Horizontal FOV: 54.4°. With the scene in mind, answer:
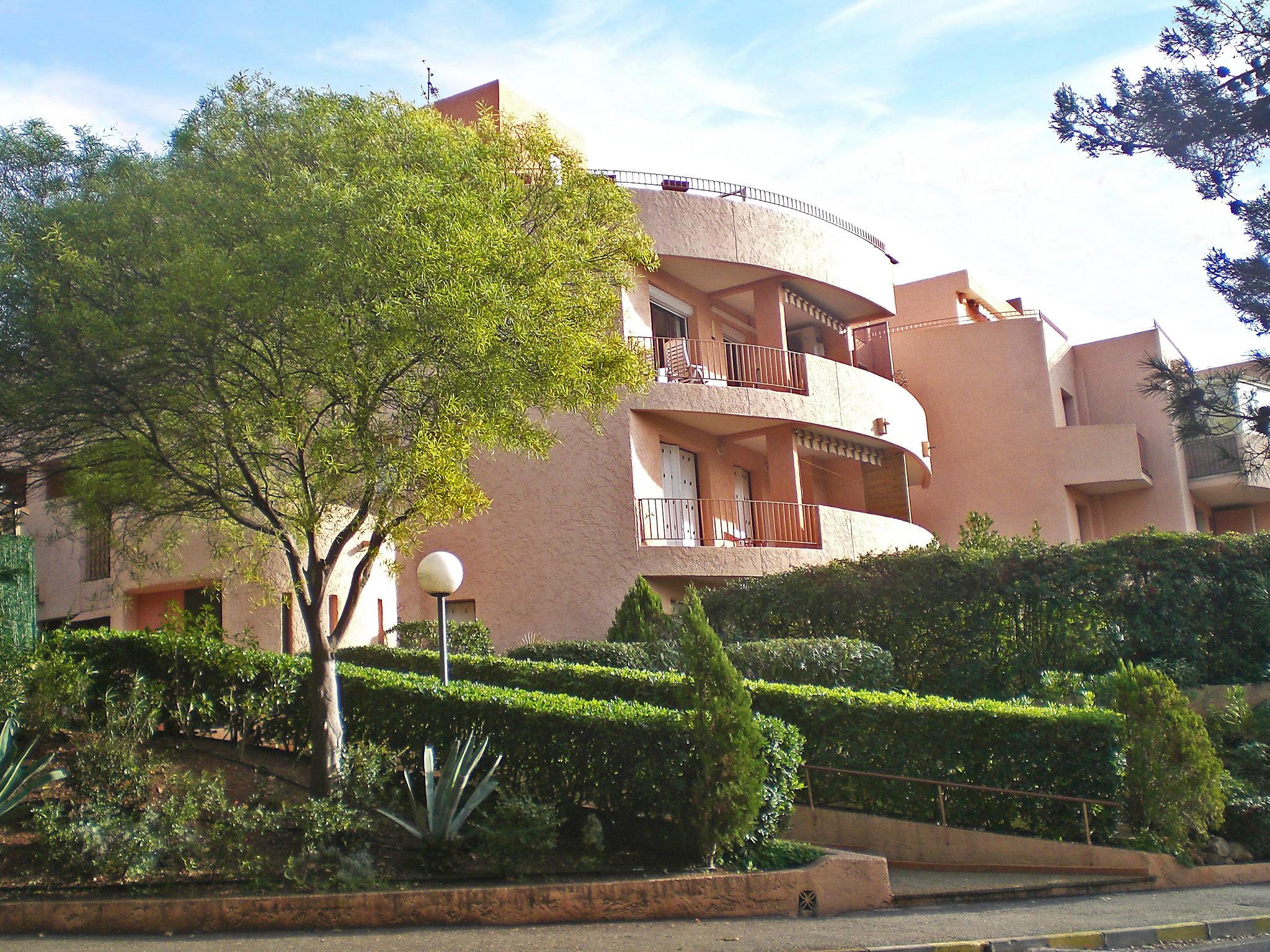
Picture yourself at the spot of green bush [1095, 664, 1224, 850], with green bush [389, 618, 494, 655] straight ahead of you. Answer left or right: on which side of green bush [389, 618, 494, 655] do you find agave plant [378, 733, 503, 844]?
left

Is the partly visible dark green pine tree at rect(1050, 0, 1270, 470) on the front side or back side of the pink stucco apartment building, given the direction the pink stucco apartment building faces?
on the front side

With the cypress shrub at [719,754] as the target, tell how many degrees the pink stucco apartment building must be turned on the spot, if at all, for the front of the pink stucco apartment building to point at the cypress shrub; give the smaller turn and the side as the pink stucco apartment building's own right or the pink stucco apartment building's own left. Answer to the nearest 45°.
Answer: approximately 45° to the pink stucco apartment building's own right

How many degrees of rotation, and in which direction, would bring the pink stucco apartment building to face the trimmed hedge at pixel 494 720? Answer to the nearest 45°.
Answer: approximately 45° to its right

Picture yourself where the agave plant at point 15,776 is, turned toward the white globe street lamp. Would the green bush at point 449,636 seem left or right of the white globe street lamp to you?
left

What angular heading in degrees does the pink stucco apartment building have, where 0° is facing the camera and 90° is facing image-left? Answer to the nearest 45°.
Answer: approximately 315°

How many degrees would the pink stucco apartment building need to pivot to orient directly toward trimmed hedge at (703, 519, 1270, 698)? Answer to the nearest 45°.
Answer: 0° — it already faces it

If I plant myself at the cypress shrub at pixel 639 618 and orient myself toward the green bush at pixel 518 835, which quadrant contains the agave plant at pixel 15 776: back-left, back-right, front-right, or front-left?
front-right

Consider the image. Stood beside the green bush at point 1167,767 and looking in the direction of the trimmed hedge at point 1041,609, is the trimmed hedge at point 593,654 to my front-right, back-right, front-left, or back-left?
front-left

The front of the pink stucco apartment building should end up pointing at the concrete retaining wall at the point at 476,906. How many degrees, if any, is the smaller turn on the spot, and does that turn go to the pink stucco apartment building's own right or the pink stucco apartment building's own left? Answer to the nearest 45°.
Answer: approximately 45° to the pink stucco apartment building's own right

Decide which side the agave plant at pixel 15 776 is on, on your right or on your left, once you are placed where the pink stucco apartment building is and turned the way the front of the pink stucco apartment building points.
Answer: on your right

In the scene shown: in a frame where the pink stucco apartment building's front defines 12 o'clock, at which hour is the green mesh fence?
The green mesh fence is roughly at 3 o'clock from the pink stucco apartment building.
